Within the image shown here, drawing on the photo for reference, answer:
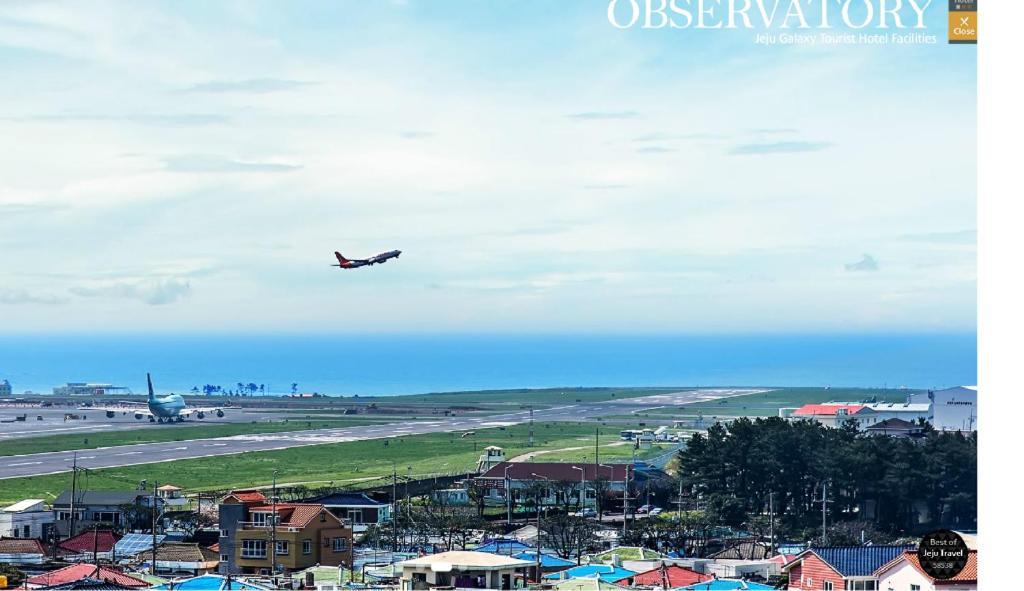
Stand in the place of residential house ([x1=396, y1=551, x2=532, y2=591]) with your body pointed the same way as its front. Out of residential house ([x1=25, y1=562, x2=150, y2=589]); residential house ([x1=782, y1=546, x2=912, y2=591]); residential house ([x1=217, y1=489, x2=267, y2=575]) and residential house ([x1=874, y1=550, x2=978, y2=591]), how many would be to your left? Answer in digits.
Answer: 2

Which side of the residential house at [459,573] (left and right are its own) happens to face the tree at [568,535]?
back

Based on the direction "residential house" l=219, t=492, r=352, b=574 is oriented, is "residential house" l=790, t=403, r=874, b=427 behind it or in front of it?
behind

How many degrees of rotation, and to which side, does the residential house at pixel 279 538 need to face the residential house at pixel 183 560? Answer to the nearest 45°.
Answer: approximately 90° to its right

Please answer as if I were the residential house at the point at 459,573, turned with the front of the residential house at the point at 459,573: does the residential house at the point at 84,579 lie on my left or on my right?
on my right

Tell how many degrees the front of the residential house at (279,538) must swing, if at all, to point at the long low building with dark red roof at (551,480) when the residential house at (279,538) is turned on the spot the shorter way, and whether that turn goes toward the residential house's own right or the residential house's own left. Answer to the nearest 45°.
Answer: approximately 180°

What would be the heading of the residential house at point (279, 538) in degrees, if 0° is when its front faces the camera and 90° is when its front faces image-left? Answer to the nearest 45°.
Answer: approximately 45°

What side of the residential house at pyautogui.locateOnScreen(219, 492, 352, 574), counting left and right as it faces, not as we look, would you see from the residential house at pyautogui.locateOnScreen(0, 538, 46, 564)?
right

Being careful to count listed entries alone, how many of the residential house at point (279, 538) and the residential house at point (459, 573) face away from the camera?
0

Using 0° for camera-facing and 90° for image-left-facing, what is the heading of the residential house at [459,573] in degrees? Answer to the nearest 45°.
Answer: approximately 0°

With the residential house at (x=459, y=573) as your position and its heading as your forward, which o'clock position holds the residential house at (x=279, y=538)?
the residential house at (x=279, y=538) is roughly at 5 o'clock from the residential house at (x=459, y=573).

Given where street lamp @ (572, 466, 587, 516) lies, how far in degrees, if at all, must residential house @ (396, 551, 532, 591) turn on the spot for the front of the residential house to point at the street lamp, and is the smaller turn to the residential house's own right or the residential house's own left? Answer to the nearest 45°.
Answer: approximately 180°

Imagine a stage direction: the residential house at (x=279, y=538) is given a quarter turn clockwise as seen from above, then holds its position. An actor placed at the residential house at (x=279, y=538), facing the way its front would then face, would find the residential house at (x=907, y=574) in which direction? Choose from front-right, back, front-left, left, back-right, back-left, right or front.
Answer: back

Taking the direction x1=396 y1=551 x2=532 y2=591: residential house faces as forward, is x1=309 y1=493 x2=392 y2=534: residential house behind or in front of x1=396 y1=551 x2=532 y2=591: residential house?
behind

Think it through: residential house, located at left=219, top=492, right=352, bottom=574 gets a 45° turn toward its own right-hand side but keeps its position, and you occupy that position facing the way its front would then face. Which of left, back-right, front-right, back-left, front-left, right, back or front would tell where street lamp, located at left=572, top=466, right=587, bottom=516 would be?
back-right

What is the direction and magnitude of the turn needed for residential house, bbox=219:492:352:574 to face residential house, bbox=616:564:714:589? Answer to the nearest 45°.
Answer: approximately 90° to its left
